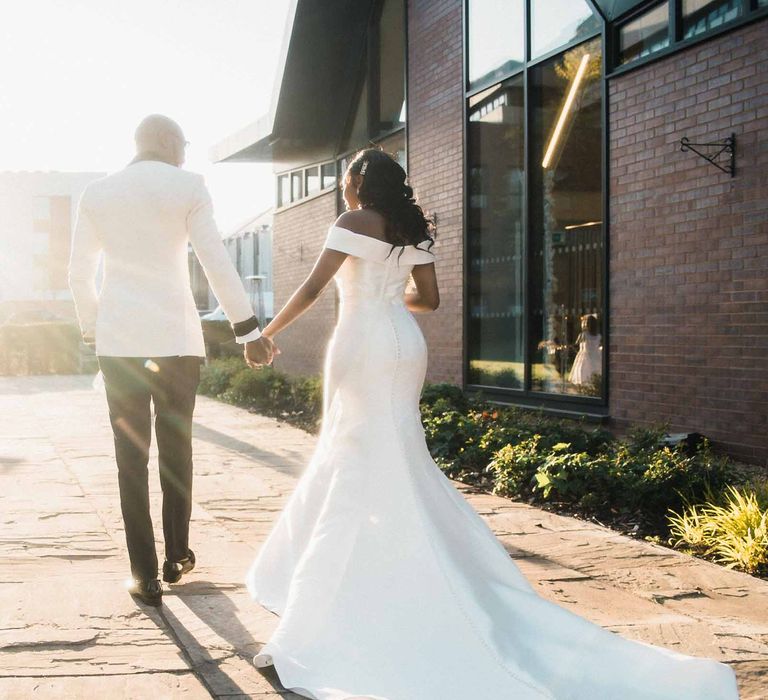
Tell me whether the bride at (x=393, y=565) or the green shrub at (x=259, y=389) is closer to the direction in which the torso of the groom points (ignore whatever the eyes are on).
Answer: the green shrub

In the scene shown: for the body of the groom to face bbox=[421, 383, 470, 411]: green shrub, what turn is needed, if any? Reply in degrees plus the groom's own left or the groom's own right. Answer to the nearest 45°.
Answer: approximately 45° to the groom's own right

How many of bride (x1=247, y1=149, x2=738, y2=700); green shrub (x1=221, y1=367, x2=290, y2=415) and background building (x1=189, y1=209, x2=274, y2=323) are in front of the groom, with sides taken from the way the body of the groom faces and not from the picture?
2

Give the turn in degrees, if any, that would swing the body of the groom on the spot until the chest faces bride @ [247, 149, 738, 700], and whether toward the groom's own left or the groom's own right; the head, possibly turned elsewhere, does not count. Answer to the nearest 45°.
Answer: approximately 135° to the groom's own right

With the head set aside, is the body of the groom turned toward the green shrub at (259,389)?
yes

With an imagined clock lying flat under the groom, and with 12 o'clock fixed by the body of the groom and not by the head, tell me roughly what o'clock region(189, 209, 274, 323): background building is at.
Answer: The background building is roughly at 12 o'clock from the groom.

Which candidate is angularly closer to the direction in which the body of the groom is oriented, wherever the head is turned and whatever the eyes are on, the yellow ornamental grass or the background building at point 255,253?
the background building

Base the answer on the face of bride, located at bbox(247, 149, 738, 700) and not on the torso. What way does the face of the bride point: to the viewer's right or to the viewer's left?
to the viewer's left

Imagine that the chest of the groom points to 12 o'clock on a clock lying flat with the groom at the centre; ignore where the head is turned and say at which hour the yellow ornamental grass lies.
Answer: The yellow ornamental grass is roughly at 3 o'clock from the groom.

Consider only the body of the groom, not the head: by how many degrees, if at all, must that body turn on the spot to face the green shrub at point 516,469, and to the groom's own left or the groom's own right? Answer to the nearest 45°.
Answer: approximately 45° to the groom's own right

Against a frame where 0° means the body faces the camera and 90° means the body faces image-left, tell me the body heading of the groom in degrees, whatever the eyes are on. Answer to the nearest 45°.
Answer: approximately 180°
